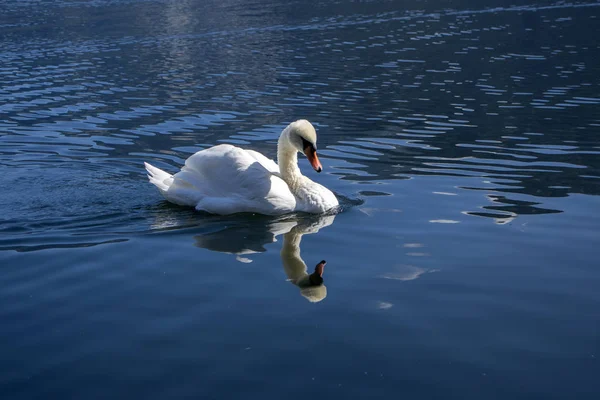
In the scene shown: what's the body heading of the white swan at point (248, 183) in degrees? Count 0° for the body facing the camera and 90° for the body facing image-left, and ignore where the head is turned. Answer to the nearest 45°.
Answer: approximately 270°
